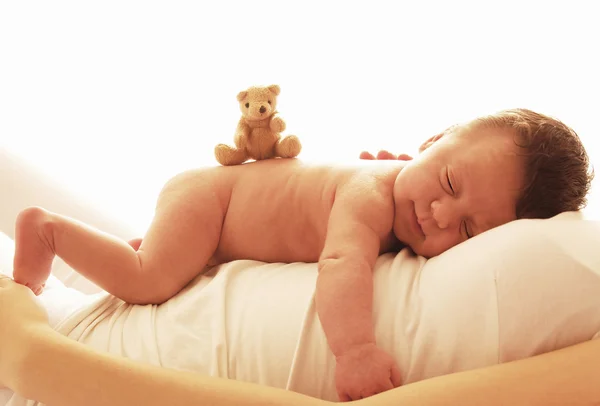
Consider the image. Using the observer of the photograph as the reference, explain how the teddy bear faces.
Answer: facing the viewer
